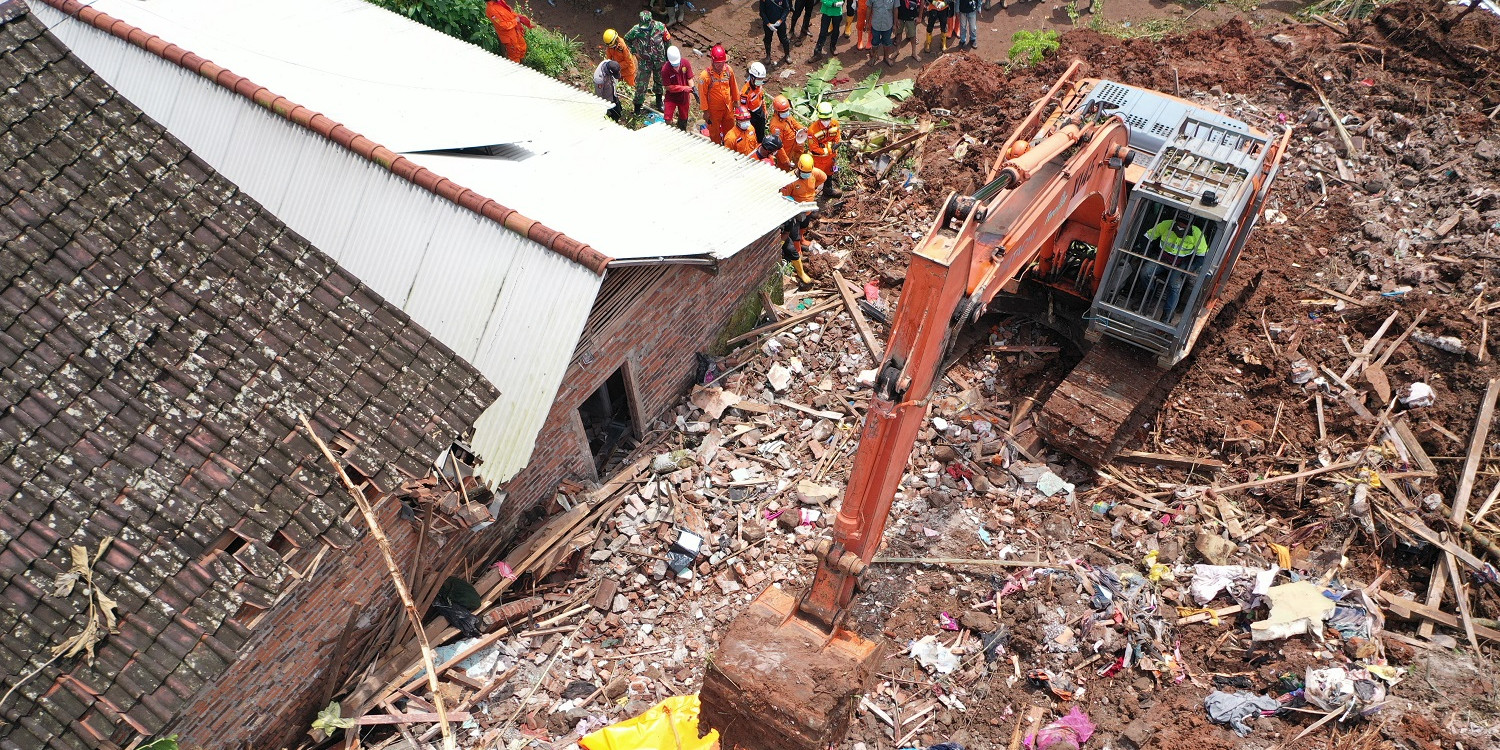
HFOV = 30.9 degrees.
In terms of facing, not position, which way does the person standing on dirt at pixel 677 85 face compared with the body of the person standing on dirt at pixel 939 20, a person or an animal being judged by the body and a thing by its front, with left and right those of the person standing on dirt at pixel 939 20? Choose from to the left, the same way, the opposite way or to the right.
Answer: the same way

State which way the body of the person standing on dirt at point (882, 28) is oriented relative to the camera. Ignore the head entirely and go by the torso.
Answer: toward the camera

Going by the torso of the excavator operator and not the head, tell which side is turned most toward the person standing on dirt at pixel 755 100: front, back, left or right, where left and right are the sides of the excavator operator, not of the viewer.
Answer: right

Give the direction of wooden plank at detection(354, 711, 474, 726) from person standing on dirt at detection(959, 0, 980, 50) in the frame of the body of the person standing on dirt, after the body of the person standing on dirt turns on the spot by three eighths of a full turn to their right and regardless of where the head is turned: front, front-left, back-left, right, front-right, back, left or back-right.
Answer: back-left

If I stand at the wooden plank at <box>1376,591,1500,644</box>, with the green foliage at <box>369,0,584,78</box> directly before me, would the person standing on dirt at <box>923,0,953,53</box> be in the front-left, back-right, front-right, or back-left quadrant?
front-right

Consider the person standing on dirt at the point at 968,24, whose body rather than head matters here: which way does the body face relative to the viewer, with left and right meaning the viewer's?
facing the viewer

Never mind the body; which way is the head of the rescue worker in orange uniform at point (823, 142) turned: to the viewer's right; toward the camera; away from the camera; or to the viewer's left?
toward the camera

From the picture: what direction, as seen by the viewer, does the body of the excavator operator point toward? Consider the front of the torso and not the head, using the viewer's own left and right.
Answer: facing the viewer and to the left of the viewer

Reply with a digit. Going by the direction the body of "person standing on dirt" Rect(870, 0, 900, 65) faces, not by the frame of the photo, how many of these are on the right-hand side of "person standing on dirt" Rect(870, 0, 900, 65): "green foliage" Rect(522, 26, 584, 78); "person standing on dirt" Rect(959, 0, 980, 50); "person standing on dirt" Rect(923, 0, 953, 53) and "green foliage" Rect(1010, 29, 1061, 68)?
1

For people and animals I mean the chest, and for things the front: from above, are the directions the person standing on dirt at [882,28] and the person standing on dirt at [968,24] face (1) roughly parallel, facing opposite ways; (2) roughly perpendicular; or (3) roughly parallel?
roughly parallel

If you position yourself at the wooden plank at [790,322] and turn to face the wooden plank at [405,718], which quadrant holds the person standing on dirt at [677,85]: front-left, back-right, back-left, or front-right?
back-right

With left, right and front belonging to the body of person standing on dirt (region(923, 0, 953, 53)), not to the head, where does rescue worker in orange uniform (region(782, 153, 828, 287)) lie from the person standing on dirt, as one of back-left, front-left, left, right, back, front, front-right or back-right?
front

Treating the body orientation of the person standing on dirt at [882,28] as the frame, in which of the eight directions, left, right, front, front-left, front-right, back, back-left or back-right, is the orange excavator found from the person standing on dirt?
front

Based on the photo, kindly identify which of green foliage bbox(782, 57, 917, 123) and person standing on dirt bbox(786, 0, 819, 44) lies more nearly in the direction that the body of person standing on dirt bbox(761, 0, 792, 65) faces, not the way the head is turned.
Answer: the green foliage

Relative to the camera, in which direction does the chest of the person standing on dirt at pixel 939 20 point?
toward the camera

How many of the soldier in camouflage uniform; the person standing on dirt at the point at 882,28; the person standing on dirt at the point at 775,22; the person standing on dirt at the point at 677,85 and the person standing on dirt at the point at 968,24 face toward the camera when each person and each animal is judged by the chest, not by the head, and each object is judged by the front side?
5
